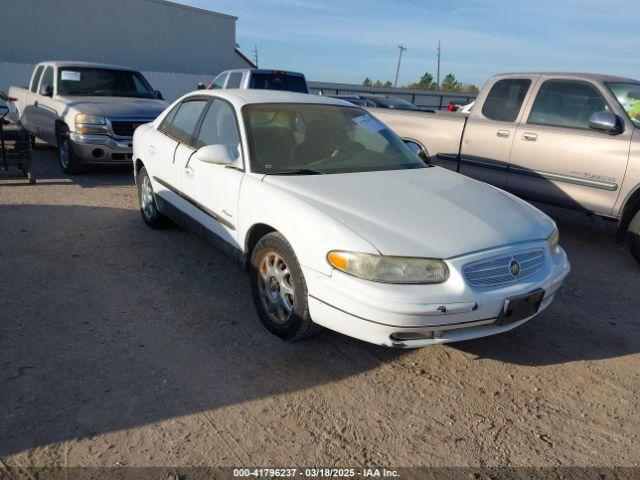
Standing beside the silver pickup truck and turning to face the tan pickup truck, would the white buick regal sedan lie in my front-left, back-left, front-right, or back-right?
front-right

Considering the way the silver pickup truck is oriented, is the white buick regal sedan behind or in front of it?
in front

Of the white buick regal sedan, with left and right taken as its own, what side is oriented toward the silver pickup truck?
back

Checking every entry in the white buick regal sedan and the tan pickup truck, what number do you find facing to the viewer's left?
0

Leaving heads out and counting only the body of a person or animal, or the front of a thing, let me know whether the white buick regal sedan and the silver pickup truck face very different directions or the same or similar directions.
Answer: same or similar directions

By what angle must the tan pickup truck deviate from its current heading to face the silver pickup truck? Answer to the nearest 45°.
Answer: approximately 135° to its right

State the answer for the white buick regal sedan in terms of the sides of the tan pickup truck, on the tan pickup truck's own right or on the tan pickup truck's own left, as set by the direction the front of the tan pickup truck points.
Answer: on the tan pickup truck's own right

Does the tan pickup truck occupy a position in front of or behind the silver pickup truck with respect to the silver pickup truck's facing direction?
in front

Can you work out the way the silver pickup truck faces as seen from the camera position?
facing the viewer and to the right of the viewer

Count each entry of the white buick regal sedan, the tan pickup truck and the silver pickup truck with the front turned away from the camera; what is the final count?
0

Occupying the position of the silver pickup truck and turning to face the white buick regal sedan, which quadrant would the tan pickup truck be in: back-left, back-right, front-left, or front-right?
front-left
